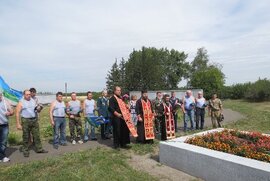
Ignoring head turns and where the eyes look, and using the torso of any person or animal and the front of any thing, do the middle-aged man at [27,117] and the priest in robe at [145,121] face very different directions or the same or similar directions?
same or similar directions

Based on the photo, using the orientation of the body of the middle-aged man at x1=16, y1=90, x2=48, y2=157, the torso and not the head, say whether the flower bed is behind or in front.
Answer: in front

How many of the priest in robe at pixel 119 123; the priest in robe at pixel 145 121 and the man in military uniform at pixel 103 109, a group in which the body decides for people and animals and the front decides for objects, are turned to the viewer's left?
0

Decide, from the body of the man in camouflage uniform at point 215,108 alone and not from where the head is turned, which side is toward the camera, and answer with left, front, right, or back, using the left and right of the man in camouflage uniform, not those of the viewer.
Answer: front

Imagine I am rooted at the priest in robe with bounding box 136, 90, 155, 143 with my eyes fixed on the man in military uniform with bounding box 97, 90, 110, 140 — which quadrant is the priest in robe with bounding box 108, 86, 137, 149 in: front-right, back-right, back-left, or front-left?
front-left

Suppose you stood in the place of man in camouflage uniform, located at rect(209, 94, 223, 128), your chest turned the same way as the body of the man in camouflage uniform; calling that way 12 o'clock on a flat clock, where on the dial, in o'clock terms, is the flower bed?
The flower bed is roughly at 12 o'clock from the man in camouflage uniform.

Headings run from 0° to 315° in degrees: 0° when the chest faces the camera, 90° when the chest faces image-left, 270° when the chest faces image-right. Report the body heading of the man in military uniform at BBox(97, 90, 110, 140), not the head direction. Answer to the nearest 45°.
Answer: approximately 315°

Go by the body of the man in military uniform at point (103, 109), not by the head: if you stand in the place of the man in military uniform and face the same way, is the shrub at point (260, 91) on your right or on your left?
on your left

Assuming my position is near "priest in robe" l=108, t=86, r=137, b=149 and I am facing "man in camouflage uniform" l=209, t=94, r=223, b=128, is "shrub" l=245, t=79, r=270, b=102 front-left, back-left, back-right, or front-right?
front-left

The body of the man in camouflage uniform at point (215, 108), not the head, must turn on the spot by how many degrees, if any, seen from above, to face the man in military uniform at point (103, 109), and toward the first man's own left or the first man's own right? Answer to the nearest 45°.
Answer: approximately 45° to the first man's own right

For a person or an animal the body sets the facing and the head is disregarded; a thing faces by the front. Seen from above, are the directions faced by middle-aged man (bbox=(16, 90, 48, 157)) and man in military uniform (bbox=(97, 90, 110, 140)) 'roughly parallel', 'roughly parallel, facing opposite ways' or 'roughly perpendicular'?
roughly parallel

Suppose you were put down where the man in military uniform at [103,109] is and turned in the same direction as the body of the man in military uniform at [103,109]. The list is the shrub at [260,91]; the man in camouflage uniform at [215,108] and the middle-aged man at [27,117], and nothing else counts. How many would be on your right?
1
